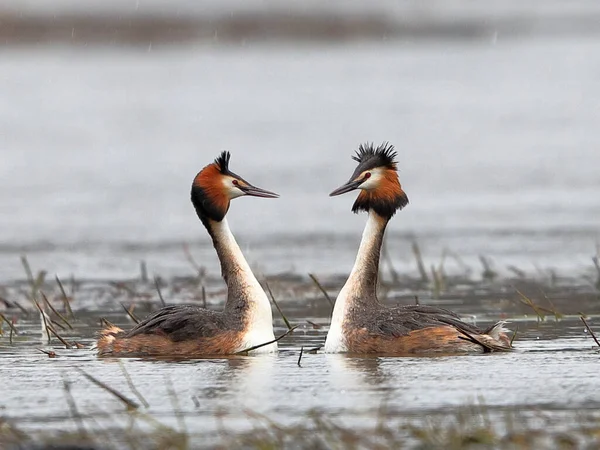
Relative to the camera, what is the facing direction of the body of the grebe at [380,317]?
to the viewer's left

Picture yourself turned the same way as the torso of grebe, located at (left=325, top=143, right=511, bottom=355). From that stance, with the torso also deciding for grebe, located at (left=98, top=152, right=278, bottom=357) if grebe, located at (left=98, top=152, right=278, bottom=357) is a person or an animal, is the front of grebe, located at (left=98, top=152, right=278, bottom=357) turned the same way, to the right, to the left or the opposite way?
the opposite way

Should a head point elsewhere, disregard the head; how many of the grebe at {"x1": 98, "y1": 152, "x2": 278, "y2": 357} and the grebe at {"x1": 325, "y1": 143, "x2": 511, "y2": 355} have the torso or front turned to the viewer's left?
1

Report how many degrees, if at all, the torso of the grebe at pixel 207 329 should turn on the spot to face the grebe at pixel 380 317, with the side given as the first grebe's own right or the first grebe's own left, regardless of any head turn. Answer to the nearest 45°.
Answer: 0° — it already faces it

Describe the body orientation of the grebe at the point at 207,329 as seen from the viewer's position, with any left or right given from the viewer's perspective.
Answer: facing to the right of the viewer

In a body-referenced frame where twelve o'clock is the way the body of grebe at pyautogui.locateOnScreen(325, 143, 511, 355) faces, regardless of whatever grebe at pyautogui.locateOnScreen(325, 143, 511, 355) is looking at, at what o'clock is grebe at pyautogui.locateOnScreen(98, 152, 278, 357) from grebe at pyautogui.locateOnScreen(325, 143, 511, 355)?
grebe at pyautogui.locateOnScreen(98, 152, 278, 357) is roughly at 12 o'clock from grebe at pyautogui.locateOnScreen(325, 143, 511, 355).

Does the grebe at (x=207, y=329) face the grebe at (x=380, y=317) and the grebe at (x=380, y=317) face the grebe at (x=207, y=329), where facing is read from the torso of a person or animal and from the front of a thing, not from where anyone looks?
yes
